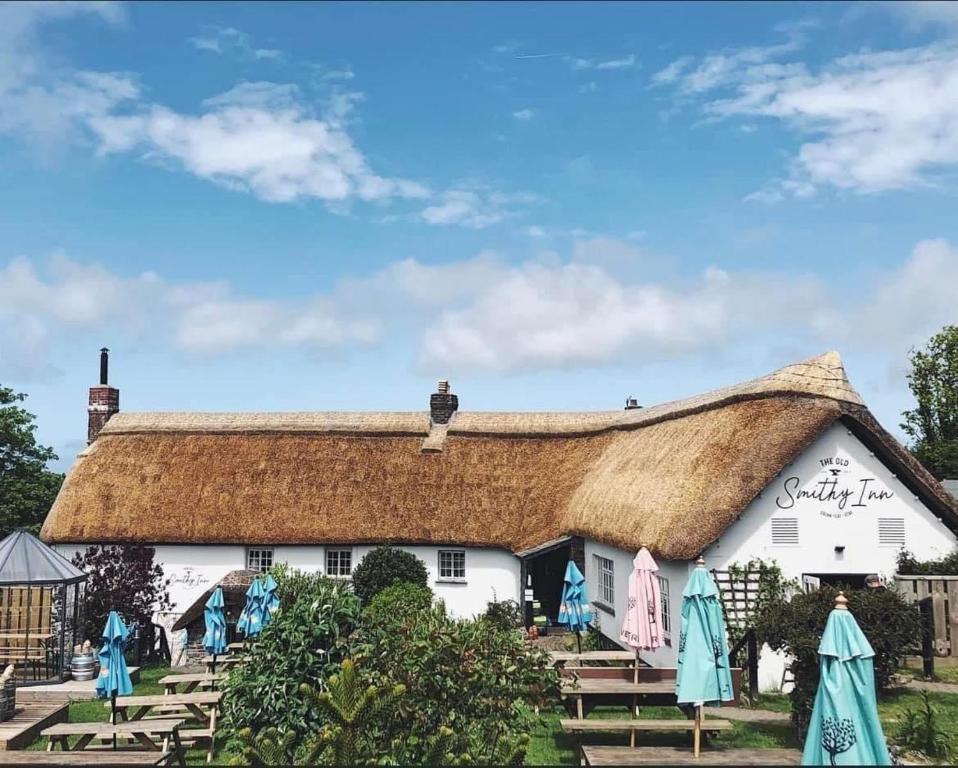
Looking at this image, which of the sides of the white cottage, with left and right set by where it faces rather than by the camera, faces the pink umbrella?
front

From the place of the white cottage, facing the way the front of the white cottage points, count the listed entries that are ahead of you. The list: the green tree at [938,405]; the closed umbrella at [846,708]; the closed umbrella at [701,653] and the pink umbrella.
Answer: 3

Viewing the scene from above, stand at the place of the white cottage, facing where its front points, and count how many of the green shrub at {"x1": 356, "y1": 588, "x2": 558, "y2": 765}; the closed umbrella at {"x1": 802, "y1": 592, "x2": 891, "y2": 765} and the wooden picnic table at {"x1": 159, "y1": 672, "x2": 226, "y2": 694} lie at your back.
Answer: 0

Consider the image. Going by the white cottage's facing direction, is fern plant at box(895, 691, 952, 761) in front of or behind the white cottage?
in front

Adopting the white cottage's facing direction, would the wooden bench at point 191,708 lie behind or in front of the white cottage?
in front

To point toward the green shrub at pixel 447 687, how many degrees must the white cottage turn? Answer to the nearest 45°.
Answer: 0° — it already faces it

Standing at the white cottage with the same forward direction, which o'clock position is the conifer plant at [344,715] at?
The conifer plant is roughly at 12 o'clock from the white cottage.

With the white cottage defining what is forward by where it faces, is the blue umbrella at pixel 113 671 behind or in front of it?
in front

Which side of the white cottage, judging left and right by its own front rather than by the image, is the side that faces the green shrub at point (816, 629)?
front

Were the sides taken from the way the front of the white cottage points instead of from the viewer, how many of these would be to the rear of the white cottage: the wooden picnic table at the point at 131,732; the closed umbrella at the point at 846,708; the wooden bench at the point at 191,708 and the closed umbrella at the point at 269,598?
0

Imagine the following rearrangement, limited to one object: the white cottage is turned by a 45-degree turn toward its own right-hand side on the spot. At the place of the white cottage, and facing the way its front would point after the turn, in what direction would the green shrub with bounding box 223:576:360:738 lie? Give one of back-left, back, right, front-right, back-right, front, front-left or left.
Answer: front-left

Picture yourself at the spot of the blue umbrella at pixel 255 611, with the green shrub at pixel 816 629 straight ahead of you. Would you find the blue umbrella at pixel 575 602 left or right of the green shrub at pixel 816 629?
left

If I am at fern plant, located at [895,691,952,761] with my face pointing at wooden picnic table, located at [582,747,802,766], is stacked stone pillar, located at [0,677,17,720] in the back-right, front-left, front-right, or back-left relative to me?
front-right

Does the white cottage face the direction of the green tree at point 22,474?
no

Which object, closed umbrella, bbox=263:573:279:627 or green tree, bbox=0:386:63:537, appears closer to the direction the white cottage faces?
the closed umbrella

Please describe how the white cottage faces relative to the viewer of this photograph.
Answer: facing the viewer
